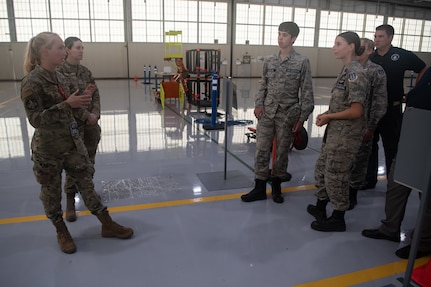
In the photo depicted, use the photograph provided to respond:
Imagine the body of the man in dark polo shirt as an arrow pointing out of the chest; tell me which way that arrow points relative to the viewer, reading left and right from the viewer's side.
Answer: facing the viewer and to the left of the viewer

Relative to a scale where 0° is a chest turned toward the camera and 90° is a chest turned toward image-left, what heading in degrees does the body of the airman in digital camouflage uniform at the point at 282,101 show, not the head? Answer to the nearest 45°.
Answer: approximately 45°

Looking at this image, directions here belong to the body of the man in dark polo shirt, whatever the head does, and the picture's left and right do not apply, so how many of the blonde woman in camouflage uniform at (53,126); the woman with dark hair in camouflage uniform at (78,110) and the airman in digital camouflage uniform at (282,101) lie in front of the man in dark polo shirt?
3

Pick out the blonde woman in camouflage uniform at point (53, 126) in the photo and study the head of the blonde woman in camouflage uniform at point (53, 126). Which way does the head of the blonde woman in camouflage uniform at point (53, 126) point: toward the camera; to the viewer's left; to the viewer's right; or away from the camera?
to the viewer's right

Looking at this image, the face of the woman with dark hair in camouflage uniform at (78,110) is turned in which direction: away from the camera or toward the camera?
toward the camera

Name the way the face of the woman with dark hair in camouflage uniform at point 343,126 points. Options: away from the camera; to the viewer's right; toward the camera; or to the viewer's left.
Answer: to the viewer's left

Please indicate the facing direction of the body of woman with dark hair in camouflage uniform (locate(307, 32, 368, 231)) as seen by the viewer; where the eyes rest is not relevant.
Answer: to the viewer's left

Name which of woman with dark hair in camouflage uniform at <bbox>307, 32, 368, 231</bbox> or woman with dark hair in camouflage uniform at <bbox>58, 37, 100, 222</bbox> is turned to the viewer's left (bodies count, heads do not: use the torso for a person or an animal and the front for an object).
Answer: woman with dark hair in camouflage uniform at <bbox>307, 32, 368, 231</bbox>

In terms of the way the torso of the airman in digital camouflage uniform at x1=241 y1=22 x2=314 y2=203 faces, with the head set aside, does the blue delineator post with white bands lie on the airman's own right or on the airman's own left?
on the airman's own right

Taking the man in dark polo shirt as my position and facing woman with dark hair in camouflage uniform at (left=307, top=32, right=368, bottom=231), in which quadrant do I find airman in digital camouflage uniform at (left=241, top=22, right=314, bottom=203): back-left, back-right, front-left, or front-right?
front-right

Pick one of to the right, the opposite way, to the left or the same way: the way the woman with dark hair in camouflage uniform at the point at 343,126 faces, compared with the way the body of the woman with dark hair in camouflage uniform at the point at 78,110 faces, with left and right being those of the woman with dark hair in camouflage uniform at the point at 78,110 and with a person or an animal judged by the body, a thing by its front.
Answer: the opposite way

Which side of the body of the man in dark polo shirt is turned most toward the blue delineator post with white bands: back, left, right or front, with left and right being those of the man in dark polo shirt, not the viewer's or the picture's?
right

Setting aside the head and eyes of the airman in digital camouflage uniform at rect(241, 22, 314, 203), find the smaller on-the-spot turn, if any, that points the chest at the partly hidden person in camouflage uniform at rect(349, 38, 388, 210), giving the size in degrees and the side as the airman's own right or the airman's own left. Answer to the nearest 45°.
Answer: approximately 135° to the airman's own left

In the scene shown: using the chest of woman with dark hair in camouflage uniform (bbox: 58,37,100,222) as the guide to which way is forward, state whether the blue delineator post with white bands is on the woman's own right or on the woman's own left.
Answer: on the woman's own left
